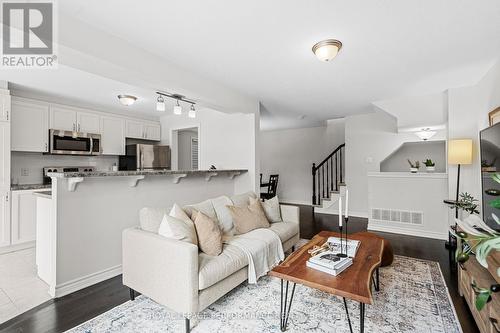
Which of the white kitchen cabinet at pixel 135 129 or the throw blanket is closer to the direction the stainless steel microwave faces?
the throw blanket

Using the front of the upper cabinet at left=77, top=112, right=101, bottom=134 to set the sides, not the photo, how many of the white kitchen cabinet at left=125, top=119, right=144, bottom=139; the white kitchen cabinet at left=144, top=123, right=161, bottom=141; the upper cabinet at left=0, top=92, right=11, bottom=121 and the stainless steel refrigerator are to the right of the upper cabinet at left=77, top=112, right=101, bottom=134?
1

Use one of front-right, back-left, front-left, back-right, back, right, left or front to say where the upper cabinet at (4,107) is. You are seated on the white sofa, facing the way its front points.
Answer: back

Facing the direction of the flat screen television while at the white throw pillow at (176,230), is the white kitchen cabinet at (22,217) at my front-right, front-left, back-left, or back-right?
back-left

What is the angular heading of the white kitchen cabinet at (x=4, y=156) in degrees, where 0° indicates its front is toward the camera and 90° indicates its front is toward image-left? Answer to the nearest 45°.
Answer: approximately 0°

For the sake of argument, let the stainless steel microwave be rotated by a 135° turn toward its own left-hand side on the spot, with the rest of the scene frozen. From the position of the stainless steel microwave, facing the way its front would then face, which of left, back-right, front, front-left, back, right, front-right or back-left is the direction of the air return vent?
right

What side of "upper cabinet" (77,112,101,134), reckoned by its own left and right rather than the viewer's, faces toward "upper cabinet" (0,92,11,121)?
right

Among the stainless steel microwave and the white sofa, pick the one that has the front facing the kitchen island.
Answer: the stainless steel microwave

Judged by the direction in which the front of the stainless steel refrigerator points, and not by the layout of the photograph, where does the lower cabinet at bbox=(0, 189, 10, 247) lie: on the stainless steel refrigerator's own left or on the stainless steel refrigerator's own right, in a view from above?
on the stainless steel refrigerator's own right

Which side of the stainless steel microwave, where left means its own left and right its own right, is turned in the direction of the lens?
front

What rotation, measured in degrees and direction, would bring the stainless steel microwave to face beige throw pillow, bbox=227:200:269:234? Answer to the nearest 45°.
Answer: approximately 45° to its left

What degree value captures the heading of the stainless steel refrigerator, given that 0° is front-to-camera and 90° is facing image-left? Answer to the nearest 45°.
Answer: approximately 315°

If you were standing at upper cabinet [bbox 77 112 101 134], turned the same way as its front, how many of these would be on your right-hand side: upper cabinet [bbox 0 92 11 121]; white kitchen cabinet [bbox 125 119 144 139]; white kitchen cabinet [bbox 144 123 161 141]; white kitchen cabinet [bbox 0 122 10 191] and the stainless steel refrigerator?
2

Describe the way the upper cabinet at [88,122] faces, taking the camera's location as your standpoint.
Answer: facing the viewer and to the right of the viewer

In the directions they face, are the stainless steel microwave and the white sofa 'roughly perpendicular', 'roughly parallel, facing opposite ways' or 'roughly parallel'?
roughly parallel
